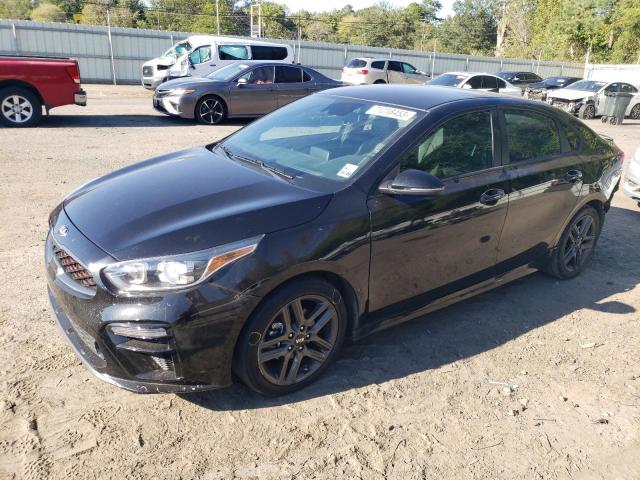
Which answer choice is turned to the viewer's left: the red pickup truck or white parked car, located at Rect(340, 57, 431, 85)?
the red pickup truck

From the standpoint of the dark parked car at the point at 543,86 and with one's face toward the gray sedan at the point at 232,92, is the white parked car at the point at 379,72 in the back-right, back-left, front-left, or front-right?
front-right

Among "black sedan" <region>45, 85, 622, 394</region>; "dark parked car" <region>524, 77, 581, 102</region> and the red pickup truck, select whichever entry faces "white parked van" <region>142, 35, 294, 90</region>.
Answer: the dark parked car

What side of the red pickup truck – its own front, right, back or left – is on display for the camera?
left

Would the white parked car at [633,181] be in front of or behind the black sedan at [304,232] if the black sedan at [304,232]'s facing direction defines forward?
behind

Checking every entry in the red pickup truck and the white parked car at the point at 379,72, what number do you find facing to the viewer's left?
1

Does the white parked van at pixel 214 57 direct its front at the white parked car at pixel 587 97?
no

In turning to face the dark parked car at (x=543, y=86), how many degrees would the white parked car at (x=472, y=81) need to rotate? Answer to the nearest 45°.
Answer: approximately 180°

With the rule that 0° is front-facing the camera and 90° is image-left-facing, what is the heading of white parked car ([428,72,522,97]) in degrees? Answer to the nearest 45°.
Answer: approximately 45°

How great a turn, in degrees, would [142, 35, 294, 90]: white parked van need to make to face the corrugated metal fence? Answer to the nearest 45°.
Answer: approximately 90° to its right

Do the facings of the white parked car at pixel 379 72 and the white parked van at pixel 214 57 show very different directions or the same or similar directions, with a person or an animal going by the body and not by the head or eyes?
very different directions

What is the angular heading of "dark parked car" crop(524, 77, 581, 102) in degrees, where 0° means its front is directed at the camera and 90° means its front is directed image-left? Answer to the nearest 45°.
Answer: approximately 45°

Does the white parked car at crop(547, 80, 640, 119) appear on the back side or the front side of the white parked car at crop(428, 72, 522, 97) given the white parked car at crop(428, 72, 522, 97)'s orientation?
on the back side

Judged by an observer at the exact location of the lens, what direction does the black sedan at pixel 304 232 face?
facing the viewer and to the left of the viewer

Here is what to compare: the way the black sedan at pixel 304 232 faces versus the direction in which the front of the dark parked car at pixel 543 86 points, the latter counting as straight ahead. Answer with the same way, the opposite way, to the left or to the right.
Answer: the same way

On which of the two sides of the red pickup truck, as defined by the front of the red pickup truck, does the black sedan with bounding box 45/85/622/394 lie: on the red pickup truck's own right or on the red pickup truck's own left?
on the red pickup truck's own left
